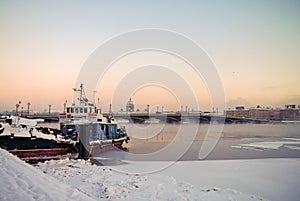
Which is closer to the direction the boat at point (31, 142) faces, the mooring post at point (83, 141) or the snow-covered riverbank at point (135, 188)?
the mooring post

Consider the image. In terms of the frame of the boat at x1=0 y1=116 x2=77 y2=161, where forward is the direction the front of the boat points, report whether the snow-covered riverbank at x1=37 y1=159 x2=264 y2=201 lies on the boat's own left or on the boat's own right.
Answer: on the boat's own right
